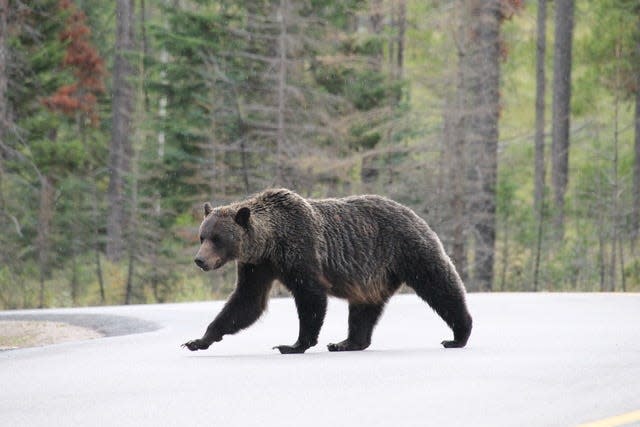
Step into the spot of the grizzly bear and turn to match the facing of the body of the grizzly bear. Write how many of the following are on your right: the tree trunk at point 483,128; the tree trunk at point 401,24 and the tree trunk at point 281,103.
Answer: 3

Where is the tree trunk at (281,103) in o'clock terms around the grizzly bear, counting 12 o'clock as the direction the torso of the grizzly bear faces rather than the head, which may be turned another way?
The tree trunk is roughly at 3 o'clock from the grizzly bear.

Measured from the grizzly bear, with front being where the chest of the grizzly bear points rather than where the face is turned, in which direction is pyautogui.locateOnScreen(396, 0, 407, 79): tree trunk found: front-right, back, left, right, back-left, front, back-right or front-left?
right

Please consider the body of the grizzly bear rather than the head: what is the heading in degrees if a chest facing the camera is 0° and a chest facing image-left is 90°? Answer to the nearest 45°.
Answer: approximately 90°

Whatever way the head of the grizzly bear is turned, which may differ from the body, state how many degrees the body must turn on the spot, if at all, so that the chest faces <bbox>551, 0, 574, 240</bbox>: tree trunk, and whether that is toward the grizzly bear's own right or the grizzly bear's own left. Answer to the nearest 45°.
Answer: approximately 90° to the grizzly bear's own right

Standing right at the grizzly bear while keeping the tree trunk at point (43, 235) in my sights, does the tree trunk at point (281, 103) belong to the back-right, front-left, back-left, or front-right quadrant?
front-right

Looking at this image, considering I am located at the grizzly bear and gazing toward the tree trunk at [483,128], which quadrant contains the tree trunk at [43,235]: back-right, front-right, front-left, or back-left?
front-left

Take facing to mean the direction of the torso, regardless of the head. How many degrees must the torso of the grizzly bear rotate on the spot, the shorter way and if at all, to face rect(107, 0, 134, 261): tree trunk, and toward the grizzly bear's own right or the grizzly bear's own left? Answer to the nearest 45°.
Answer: approximately 90° to the grizzly bear's own right

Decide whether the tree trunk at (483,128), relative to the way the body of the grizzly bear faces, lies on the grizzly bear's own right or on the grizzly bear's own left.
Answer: on the grizzly bear's own right

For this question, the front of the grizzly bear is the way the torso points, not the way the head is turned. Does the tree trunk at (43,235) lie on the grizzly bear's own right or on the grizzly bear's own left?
on the grizzly bear's own right
